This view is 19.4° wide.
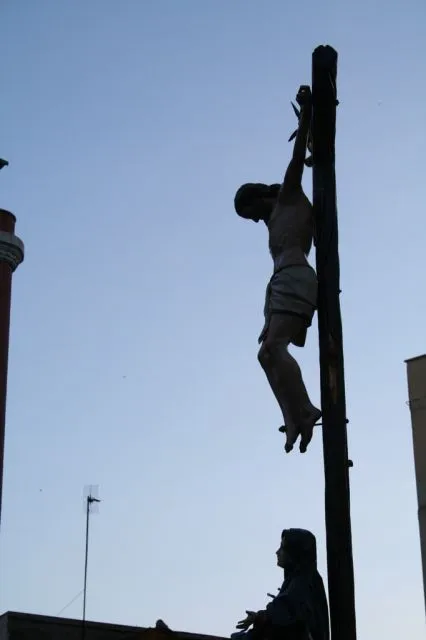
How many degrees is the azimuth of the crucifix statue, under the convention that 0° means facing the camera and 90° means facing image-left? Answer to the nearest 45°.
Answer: approximately 90°
